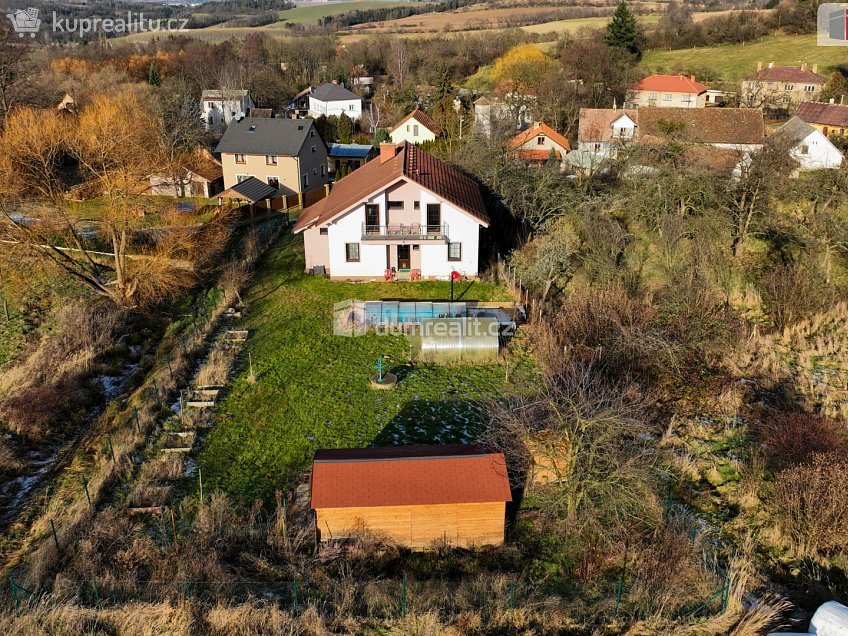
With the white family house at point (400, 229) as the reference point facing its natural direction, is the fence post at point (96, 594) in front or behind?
in front

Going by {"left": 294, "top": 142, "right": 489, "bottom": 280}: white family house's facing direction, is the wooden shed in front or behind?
in front

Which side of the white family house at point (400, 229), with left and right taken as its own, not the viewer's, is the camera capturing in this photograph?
front

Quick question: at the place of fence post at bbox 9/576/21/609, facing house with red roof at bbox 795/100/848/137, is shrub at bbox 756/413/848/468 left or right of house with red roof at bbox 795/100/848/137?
right

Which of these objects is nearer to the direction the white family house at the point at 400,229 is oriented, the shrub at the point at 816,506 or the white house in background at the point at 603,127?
the shrub

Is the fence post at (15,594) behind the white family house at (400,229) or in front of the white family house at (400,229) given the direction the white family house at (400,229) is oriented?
in front

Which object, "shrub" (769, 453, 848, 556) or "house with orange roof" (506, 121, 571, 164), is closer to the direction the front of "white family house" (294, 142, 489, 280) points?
the shrub

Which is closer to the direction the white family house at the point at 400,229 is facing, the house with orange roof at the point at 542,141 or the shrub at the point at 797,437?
the shrub

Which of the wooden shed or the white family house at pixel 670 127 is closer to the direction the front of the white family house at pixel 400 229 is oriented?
the wooden shed

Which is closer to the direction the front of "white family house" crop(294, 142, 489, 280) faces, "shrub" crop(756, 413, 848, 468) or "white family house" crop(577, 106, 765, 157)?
the shrub

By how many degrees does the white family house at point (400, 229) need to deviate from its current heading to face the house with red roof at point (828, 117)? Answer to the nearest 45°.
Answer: approximately 135° to its left
